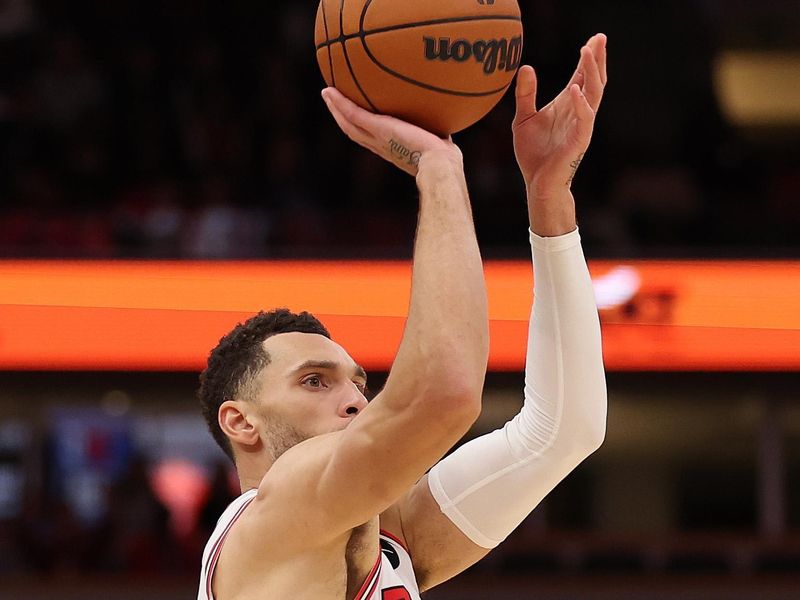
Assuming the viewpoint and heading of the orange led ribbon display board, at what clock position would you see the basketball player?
The basketball player is roughly at 12 o'clock from the orange led ribbon display board.

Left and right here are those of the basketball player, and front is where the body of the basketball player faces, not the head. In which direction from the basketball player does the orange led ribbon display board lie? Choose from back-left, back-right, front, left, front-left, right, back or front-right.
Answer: back-left

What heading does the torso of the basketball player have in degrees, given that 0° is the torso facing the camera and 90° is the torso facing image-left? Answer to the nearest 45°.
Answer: approximately 315°

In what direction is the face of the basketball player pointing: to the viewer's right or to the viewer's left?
to the viewer's right

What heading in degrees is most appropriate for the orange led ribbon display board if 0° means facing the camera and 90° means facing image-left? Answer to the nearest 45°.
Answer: approximately 0°
